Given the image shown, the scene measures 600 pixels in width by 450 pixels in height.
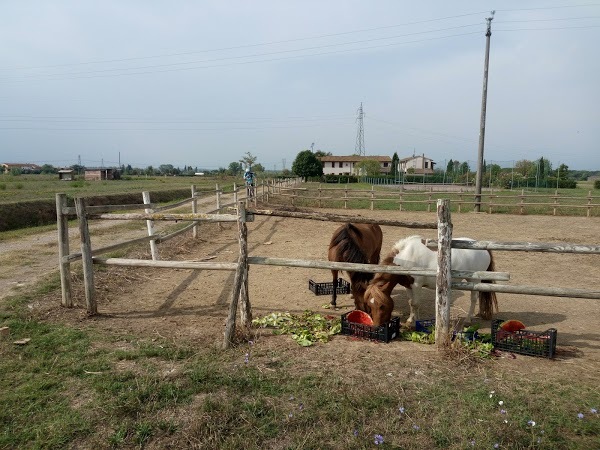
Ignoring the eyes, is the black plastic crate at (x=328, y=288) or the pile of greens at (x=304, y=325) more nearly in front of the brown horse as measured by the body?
the pile of greens

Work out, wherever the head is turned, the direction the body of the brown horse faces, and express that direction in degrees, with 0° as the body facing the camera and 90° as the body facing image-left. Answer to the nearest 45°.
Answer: approximately 0°

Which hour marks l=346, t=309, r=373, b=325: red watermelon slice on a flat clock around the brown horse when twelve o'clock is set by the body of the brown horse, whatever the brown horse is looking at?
The red watermelon slice is roughly at 12 o'clock from the brown horse.

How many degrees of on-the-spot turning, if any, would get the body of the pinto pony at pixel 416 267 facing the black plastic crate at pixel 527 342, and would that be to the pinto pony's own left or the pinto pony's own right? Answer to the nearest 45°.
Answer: approximately 135° to the pinto pony's own left

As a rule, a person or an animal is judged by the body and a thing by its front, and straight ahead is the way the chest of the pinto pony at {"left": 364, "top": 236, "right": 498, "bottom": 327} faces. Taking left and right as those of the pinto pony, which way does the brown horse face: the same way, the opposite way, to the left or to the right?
to the left

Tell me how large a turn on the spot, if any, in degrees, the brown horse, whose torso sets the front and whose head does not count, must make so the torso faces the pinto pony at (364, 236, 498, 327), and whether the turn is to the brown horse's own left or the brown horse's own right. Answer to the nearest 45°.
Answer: approximately 45° to the brown horse's own left

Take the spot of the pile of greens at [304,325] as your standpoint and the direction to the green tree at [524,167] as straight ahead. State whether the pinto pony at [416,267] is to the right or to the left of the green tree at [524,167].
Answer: right

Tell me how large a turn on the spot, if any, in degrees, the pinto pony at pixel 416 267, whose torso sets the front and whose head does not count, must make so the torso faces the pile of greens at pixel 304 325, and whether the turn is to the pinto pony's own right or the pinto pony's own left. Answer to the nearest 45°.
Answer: approximately 45° to the pinto pony's own left

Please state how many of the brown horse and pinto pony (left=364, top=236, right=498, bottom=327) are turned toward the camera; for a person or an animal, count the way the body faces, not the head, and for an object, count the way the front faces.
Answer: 1

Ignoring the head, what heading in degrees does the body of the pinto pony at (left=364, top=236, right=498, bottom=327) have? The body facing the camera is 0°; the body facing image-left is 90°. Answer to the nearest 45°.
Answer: approximately 90°

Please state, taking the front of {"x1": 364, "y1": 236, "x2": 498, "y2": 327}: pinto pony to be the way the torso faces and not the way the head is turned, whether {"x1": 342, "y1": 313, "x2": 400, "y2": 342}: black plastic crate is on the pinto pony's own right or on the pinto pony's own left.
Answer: on the pinto pony's own left
